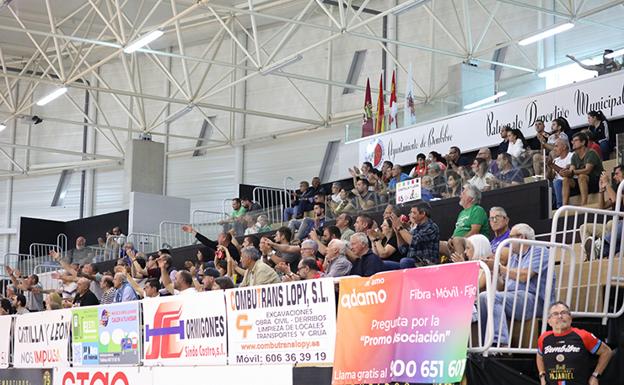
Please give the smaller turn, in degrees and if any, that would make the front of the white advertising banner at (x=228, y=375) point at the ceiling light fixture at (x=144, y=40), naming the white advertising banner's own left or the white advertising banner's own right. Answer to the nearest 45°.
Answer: approximately 180°

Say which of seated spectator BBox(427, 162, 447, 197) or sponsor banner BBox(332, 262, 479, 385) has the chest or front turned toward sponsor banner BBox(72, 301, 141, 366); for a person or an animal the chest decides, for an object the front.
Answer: the seated spectator

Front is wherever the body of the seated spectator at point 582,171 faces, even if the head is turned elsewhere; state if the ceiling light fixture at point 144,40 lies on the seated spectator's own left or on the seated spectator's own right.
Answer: on the seated spectator's own right

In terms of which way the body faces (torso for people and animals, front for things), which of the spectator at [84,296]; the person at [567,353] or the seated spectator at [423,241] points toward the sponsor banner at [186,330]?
the seated spectator at [423,241]

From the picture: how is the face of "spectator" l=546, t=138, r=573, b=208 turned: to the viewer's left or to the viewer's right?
to the viewer's left

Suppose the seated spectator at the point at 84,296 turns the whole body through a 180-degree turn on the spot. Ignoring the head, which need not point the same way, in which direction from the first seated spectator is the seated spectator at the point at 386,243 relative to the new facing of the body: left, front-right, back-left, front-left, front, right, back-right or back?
front-right
